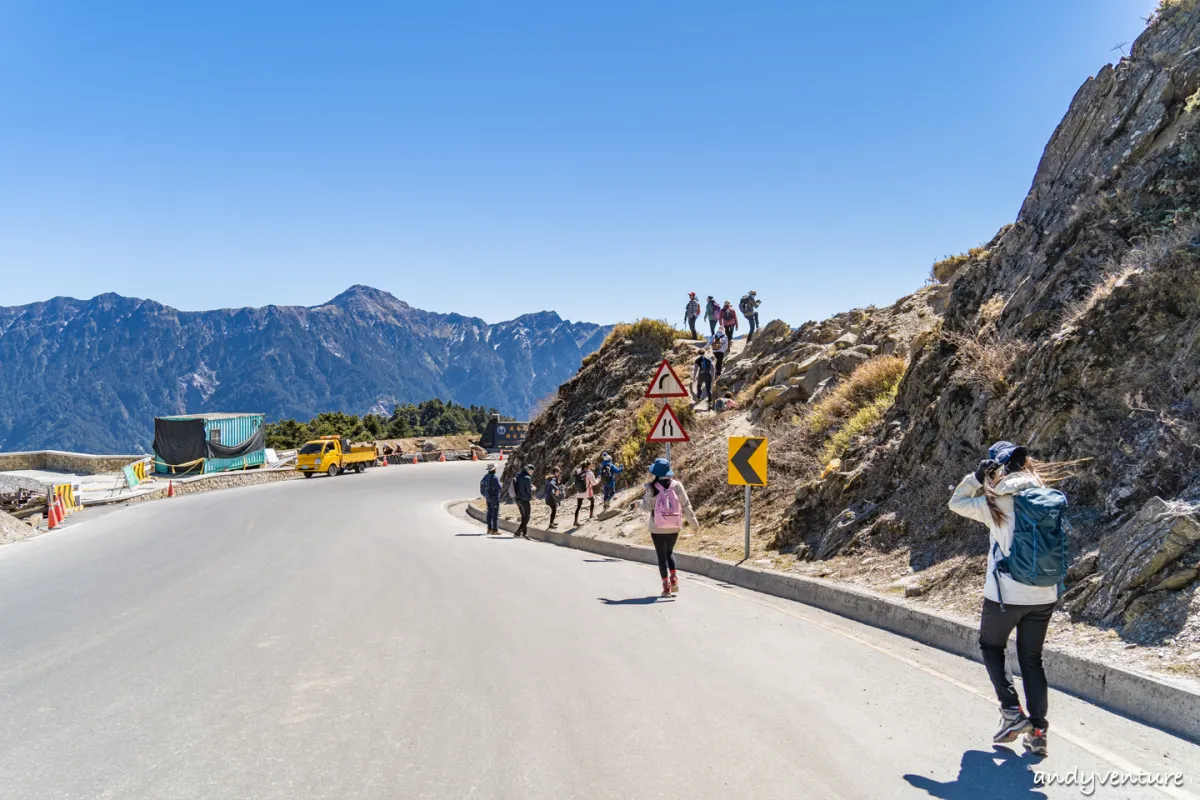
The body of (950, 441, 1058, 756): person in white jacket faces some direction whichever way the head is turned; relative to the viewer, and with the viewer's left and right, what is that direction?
facing away from the viewer and to the left of the viewer

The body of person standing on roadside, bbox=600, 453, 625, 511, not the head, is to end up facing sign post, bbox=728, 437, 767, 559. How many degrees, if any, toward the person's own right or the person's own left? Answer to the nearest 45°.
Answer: approximately 135° to the person's own right

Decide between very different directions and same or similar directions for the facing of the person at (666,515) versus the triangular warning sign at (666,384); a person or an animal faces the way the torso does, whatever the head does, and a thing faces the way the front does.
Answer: very different directions

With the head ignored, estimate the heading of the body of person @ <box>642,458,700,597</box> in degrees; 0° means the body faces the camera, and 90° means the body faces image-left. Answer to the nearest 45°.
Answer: approximately 180°

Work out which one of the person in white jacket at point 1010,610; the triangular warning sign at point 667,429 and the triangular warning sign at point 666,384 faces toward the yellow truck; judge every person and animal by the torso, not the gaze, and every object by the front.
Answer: the person in white jacket

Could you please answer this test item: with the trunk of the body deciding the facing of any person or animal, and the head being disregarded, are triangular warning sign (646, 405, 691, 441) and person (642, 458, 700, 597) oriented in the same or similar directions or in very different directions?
very different directions

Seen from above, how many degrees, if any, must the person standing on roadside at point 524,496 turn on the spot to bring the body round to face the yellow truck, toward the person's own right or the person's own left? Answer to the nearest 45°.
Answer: approximately 90° to the person's own left

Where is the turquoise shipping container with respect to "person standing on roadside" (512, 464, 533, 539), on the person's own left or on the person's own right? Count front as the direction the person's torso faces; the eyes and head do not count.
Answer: on the person's own left

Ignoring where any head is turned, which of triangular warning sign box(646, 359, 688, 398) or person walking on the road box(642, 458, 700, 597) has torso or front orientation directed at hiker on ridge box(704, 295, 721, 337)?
the person walking on the road

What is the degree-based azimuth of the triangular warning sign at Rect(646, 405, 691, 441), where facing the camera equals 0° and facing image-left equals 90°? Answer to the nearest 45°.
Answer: approximately 0°
